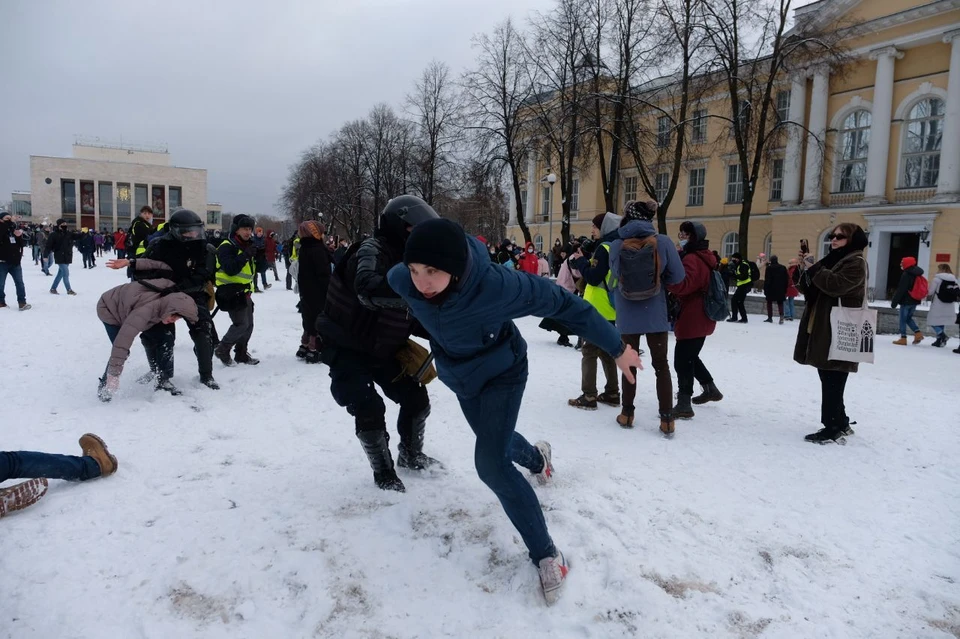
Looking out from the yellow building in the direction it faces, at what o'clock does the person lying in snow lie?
The person lying in snow is roughly at 11 o'clock from the yellow building.

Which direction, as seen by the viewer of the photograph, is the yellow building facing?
facing the viewer and to the left of the viewer

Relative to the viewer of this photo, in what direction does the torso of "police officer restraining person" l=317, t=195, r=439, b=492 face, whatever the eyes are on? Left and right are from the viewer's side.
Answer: facing to the right of the viewer

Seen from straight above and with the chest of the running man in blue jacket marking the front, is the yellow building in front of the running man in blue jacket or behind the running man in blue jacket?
behind

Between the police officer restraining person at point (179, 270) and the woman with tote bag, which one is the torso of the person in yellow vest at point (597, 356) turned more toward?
the police officer restraining person

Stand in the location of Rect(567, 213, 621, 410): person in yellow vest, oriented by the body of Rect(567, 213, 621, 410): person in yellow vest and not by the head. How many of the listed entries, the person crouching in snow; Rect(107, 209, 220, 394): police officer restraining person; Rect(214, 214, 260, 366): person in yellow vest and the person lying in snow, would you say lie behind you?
0

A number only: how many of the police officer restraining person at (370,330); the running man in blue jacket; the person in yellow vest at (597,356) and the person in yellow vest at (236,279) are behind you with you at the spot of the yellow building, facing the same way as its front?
0

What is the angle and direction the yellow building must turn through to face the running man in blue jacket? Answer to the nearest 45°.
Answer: approximately 45° to its left

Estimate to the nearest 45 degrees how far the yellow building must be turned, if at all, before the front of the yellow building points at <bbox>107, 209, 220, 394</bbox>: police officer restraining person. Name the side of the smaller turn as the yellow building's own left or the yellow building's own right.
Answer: approximately 45° to the yellow building's own left

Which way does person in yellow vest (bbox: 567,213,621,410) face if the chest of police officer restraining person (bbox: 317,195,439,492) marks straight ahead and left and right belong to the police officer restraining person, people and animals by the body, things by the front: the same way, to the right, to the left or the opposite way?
the opposite way

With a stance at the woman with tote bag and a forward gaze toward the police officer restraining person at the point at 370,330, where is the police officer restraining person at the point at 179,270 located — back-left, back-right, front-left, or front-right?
front-right

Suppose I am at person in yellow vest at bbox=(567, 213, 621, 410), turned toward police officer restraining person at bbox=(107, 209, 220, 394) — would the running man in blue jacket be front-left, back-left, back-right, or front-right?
front-left

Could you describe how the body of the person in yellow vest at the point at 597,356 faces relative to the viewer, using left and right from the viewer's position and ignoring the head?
facing to the left of the viewer

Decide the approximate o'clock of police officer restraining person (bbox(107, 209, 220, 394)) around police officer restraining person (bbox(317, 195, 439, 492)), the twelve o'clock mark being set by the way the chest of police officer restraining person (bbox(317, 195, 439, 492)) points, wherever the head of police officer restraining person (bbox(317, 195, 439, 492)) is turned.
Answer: police officer restraining person (bbox(107, 209, 220, 394)) is roughly at 8 o'clock from police officer restraining person (bbox(317, 195, 439, 492)).

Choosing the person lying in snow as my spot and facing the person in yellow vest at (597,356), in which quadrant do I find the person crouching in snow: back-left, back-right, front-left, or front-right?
front-left

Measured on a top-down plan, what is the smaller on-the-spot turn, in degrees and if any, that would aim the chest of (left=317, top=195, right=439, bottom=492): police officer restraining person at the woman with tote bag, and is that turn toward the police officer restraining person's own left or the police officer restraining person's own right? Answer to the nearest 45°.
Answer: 0° — they already face them

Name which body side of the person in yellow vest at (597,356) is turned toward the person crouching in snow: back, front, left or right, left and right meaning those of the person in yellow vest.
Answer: front
